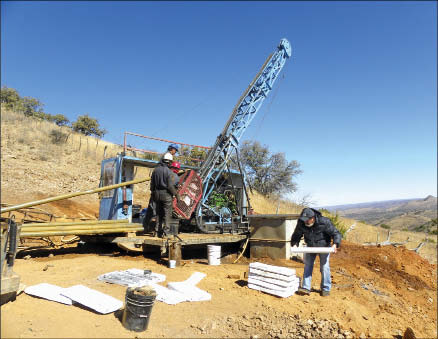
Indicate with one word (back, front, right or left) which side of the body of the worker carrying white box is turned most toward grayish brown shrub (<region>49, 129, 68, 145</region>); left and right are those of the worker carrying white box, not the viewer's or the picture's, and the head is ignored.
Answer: right

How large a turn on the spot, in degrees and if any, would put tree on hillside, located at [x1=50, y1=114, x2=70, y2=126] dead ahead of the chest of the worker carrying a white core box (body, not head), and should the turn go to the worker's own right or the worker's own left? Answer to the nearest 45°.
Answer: approximately 90° to the worker's own right

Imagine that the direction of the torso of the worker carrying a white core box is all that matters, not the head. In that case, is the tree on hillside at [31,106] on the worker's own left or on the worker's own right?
on the worker's own right

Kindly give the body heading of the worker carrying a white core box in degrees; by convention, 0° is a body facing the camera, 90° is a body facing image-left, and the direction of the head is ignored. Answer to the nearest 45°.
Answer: approximately 45°

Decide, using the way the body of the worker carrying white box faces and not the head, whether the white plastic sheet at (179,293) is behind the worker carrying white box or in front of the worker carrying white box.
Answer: in front

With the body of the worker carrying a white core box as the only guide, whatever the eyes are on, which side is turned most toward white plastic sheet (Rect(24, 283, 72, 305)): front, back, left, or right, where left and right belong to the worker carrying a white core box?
right

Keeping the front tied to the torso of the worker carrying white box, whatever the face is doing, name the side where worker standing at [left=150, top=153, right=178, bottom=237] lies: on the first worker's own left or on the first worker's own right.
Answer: on the first worker's own right

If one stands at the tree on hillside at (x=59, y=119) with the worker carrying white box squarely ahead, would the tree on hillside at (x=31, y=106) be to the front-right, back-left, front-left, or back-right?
back-right

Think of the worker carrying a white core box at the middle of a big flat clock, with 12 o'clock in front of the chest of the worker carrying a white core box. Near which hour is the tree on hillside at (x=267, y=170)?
The tree on hillside is roughly at 6 o'clock from the worker carrying a white core box.
